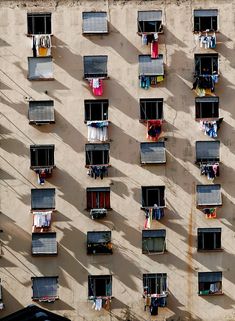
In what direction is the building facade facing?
toward the camera
